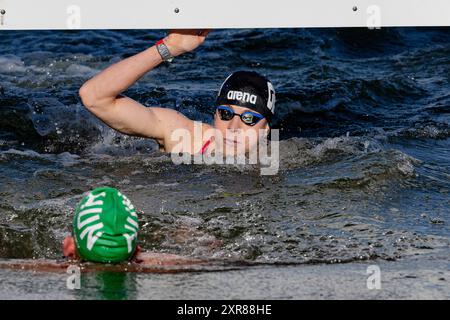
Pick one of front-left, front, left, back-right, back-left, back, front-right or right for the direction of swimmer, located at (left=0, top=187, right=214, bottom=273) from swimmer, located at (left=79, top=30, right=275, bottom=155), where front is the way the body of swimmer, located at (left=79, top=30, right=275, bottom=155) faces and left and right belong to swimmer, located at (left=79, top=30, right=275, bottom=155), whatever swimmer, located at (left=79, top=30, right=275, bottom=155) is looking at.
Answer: front

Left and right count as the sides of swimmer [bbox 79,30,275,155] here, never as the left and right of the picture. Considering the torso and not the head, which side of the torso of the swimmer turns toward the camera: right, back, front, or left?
front
